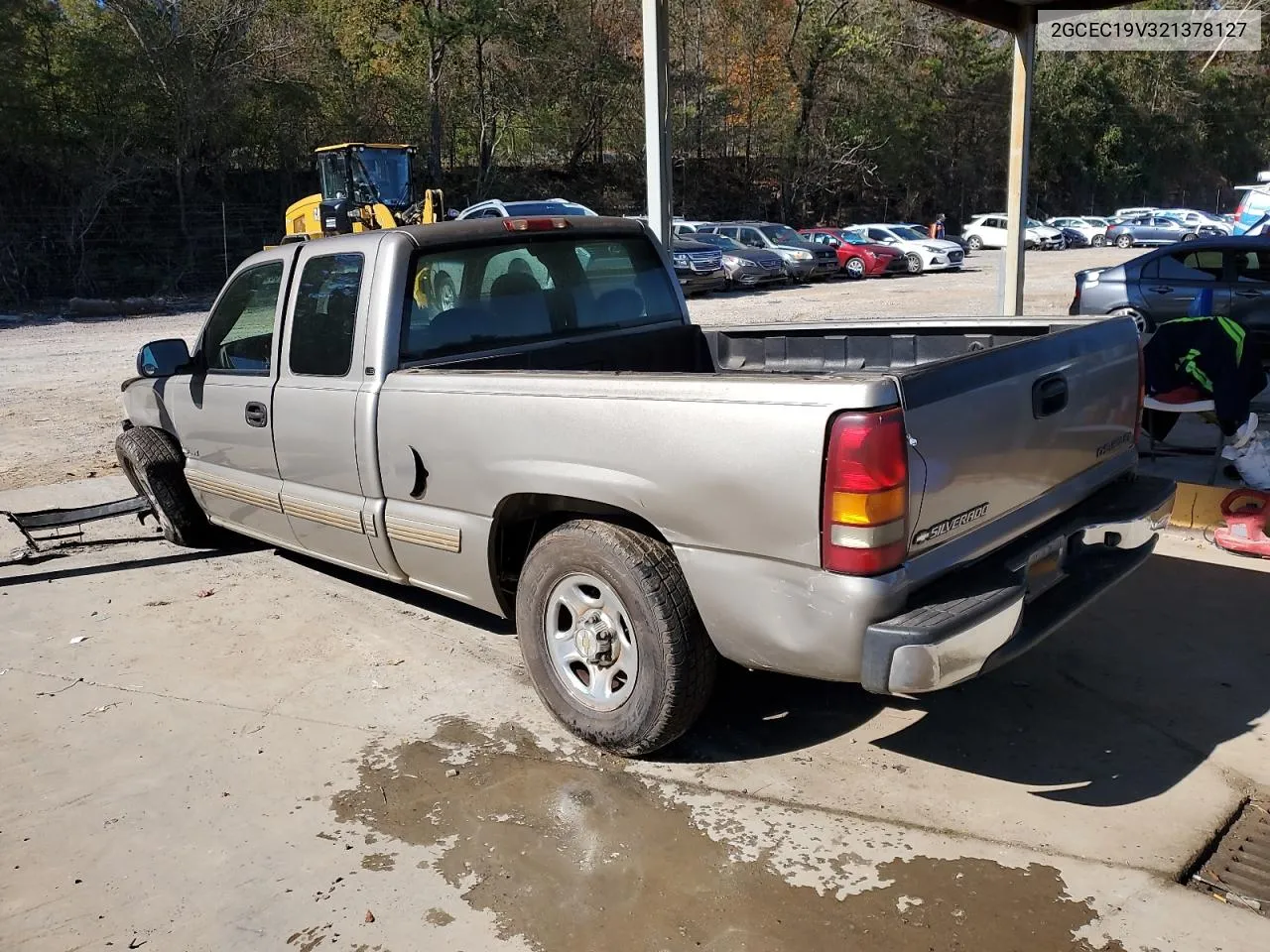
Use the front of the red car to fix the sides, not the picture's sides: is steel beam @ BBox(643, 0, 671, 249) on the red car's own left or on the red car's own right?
on the red car's own right

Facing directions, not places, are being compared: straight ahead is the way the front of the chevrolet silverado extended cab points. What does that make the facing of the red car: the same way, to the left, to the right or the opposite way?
the opposite way

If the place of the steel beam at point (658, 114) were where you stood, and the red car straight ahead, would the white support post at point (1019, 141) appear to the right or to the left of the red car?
right

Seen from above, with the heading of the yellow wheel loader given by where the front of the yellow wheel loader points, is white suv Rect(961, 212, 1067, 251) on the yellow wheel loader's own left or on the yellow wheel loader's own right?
on the yellow wheel loader's own left

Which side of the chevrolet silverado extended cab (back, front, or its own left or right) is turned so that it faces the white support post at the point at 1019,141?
right

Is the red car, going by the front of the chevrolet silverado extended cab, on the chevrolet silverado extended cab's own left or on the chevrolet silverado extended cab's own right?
on the chevrolet silverado extended cab's own right

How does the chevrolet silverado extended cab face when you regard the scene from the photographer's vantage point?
facing away from the viewer and to the left of the viewer

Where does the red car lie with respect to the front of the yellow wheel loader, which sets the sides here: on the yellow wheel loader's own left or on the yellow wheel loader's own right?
on the yellow wheel loader's own left

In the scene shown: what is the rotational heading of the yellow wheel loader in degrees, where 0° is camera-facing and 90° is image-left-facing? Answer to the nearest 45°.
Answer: approximately 315°
